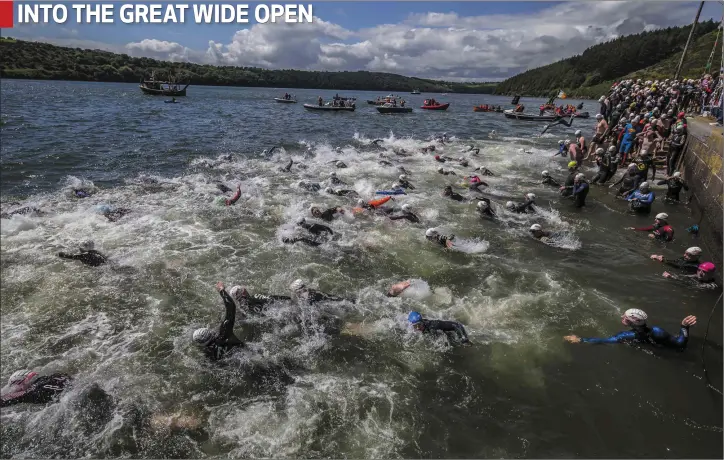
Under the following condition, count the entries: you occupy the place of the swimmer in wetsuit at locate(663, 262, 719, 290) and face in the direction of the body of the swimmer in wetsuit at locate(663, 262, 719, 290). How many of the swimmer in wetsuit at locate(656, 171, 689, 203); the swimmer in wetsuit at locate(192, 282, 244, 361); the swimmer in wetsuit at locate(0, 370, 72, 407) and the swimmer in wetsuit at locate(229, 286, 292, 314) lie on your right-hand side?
1

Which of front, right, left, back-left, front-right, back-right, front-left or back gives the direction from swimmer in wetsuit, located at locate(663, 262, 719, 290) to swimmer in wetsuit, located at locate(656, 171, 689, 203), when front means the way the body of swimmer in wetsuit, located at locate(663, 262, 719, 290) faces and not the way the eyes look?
right

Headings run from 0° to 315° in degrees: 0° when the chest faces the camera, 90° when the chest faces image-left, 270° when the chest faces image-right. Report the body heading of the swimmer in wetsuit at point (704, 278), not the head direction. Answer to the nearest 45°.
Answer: approximately 90°

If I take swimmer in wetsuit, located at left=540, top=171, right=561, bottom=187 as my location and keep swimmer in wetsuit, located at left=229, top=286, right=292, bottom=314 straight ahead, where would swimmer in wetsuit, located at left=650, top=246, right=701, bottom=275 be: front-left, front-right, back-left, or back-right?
front-left

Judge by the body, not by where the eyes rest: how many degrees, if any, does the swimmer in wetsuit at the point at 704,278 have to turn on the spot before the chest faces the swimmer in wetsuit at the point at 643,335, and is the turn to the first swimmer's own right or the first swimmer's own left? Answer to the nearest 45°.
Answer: approximately 90° to the first swimmer's own left

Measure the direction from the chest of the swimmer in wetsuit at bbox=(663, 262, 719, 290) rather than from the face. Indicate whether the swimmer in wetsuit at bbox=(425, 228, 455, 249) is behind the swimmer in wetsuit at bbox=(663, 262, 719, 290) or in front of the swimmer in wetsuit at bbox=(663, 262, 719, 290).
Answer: in front

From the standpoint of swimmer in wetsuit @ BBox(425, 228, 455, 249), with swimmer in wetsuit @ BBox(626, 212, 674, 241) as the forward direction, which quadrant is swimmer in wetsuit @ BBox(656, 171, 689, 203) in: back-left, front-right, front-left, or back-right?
front-left

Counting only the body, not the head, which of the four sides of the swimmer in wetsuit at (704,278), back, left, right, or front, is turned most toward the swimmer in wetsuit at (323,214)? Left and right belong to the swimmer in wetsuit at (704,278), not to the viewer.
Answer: front

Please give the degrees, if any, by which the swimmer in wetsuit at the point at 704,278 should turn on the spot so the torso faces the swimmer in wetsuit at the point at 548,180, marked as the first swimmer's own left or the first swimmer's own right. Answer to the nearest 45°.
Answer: approximately 45° to the first swimmer's own right

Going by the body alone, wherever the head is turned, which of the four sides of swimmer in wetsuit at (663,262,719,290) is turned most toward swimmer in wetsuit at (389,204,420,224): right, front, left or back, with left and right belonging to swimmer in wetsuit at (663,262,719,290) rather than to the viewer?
front
